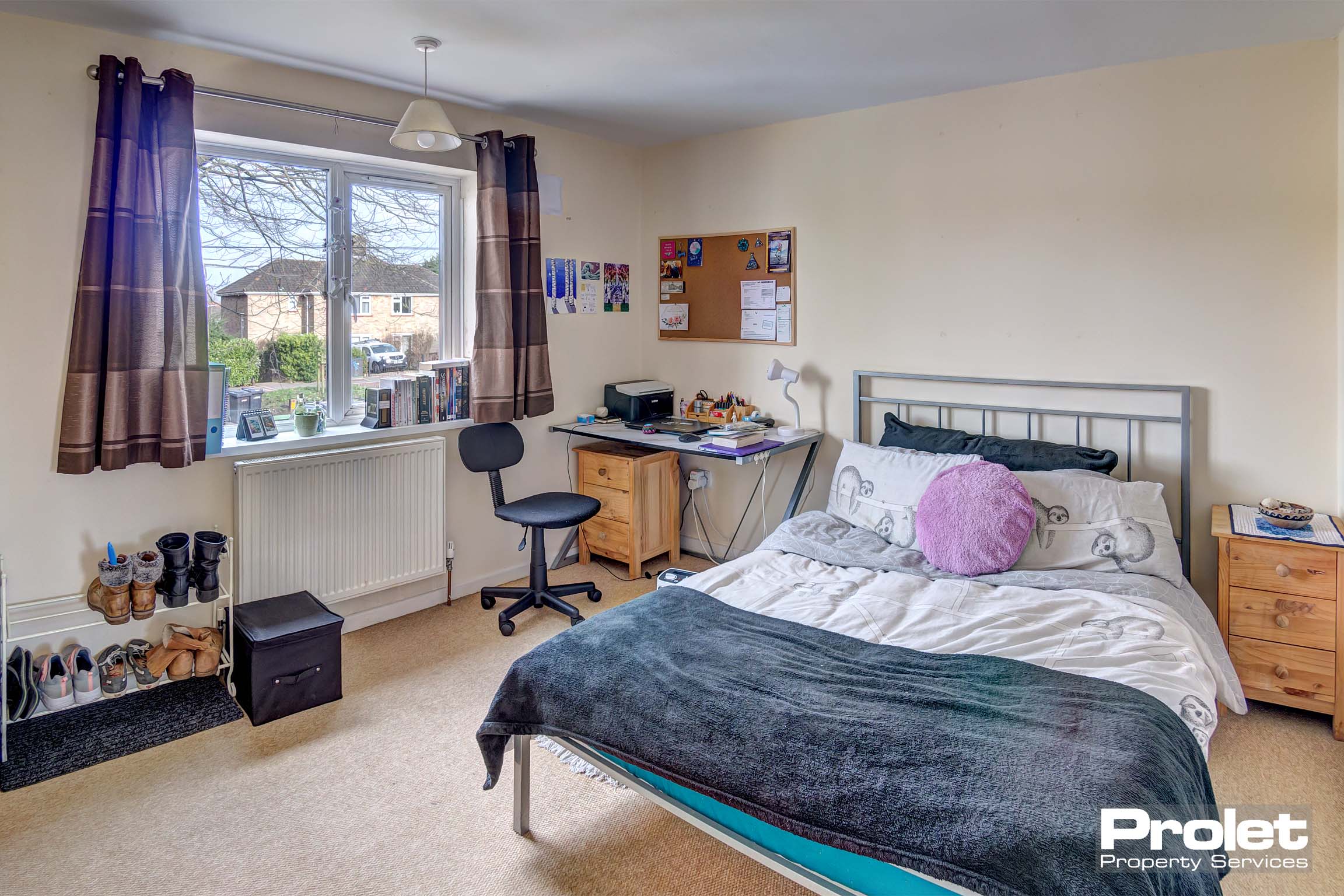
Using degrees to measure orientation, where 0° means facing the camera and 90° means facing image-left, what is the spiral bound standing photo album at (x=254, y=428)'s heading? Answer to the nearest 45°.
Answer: approximately 315°

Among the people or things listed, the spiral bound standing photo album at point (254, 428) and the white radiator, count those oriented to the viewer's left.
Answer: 0

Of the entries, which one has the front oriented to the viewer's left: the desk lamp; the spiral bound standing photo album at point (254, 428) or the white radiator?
the desk lamp

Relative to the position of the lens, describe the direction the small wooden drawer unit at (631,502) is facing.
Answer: facing the viewer and to the left of the viewer

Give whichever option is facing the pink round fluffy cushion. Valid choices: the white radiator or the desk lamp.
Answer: the white radiator

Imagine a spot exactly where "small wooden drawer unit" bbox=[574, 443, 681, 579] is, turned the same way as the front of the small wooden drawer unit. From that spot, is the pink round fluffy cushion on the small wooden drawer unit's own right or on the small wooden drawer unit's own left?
on the small wooden drawer unit's own left

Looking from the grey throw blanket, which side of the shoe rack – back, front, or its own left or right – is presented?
front
